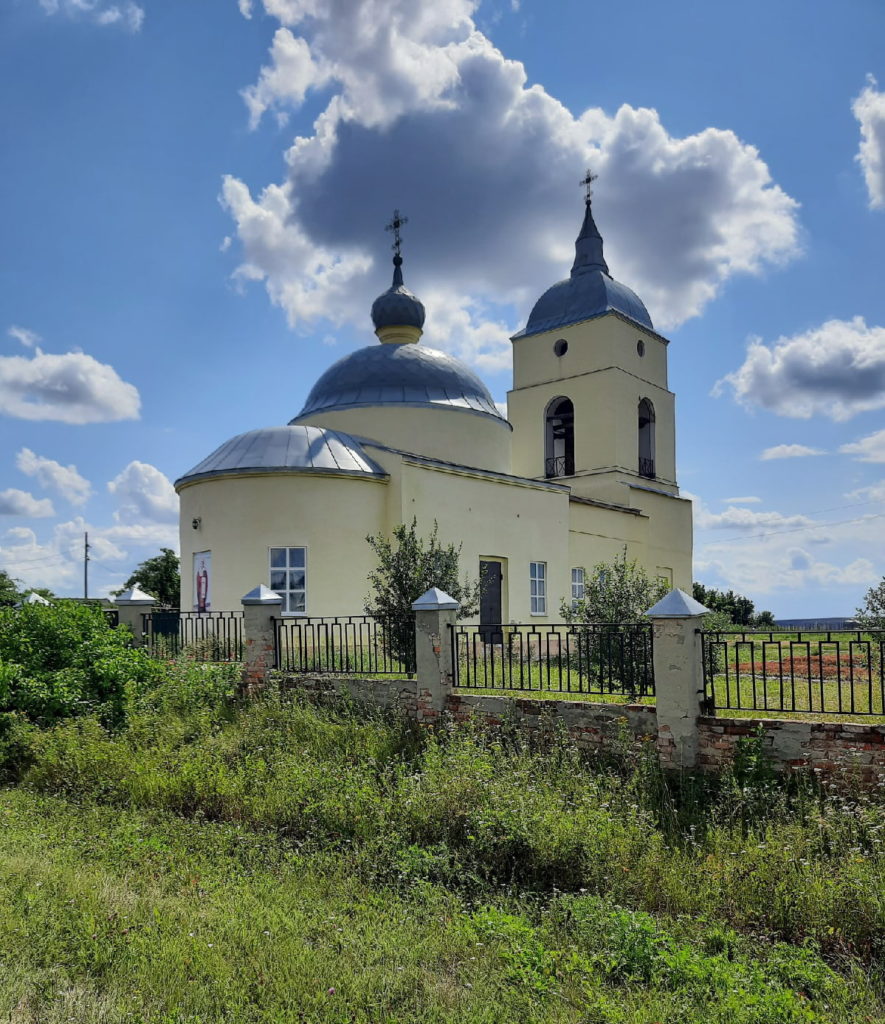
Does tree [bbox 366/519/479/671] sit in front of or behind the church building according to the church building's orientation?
behind

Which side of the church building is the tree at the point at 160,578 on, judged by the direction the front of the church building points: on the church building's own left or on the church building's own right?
on the church building's own left

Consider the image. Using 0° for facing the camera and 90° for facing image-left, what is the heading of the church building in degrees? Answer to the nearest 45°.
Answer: approximately 225°

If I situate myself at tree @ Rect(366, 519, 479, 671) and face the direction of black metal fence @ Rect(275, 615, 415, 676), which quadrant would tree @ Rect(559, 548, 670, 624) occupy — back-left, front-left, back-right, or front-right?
back-left

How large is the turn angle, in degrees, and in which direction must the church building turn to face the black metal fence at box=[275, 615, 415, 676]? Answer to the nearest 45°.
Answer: approximately 135° to its right

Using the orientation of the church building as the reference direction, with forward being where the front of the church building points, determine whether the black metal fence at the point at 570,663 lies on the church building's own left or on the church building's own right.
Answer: on the church building's own right
